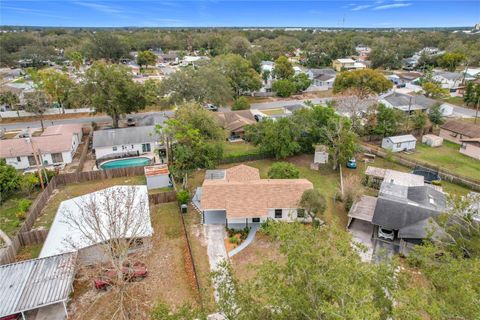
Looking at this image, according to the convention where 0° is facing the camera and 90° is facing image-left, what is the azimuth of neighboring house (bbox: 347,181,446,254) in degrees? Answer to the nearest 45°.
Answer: approximately 0°

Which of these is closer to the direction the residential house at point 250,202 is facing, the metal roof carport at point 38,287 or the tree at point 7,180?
the metal roof carport

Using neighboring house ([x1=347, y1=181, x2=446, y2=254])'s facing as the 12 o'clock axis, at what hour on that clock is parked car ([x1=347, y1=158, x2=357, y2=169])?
The parked car is roughly at 5 o'clock from the neighboring house.

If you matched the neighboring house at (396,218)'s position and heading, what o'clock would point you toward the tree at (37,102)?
The tree is roughly at 3 o'clock from the neighboring house.

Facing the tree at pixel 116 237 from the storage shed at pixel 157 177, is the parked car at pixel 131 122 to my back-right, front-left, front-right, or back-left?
back-right

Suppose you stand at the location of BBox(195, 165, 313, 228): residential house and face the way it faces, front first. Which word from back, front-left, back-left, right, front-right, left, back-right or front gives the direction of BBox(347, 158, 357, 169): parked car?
back-left

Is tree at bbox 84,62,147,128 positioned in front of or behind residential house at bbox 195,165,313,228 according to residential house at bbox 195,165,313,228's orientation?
behind

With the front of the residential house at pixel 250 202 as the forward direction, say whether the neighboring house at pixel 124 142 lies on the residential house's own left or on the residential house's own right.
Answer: on the residential house's own right

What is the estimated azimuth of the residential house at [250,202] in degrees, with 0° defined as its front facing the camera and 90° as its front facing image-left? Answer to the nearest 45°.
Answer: approximately 0°

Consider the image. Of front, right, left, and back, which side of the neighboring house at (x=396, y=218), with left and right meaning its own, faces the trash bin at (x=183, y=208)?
right

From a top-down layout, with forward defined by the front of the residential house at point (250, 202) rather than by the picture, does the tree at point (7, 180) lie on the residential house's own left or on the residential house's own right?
on the residential house's own right

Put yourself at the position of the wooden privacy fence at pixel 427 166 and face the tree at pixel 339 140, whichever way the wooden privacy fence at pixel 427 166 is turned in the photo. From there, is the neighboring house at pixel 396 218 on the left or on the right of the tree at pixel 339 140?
left

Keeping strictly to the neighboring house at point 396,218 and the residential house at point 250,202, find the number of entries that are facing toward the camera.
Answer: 2

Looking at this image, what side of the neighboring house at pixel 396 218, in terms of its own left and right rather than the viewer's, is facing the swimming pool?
right

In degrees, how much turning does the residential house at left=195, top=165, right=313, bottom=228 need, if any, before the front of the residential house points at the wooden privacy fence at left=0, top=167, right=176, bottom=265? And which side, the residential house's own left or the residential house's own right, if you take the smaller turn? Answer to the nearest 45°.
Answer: approximately 90° to the residential house's own right
